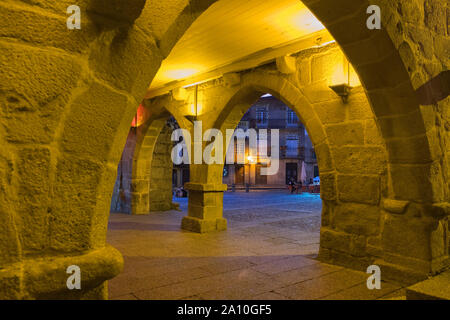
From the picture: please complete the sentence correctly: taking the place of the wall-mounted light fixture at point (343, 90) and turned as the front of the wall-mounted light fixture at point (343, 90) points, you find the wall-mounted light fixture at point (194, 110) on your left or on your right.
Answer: on your right

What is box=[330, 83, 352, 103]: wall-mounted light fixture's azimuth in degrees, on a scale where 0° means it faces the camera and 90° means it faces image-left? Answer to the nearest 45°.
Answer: approximately 45°
